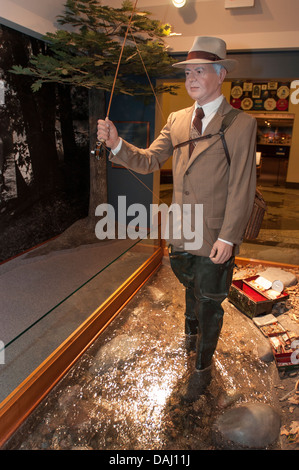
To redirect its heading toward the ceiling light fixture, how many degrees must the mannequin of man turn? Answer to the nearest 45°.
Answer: approximately 135° to its right

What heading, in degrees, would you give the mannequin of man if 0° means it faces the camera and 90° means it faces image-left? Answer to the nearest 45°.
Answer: approximately 45°
